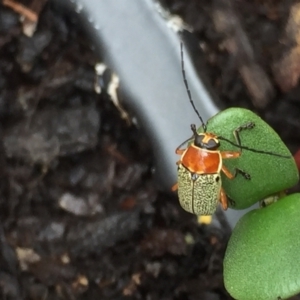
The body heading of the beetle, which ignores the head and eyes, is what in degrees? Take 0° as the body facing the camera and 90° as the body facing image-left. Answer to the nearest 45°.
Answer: approximately 180°
